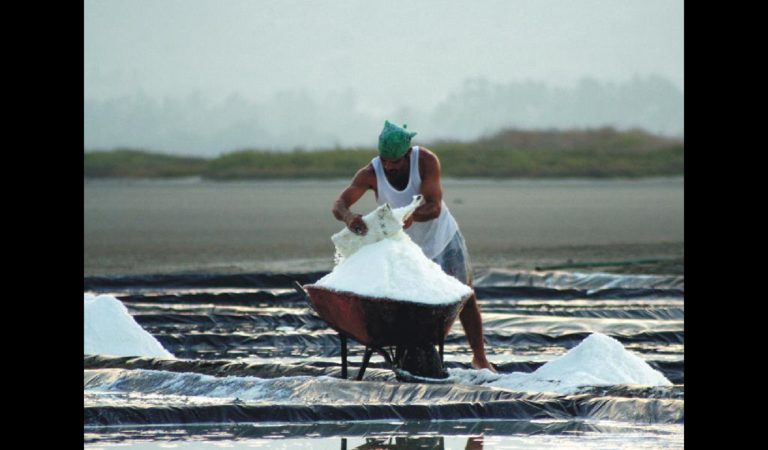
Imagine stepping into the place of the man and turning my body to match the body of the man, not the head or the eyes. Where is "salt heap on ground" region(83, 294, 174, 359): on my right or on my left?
on my right

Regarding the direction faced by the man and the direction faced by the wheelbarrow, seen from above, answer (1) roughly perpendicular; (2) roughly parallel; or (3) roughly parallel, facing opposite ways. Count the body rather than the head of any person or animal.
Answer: roughly perpendicular

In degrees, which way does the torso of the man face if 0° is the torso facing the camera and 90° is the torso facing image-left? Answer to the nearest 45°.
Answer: approximately 45°
